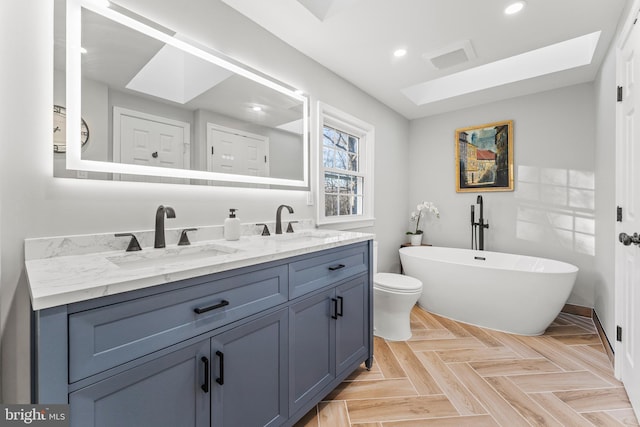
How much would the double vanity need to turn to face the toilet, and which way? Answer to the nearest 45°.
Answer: approximately 90° to its left

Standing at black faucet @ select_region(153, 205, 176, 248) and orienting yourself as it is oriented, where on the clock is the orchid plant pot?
The orchid plant pot is roughly at 10 o'clock from the black faucet.

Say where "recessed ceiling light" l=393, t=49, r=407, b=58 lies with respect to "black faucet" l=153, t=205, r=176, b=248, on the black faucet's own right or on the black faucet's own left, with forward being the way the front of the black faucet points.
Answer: on the black faucet's own left

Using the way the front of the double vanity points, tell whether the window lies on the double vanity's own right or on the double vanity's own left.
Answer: on the double vanity's own left

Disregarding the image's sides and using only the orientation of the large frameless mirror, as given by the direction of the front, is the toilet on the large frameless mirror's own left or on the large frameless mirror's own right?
on the large frameless mirror's own left

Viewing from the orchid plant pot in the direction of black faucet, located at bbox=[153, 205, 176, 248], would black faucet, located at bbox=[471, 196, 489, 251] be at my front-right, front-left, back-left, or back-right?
back-left

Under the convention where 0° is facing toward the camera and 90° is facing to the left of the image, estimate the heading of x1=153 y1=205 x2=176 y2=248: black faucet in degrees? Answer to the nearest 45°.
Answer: approximately 315°

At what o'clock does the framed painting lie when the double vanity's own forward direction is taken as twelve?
The framed painting is roughly at 10 o'clock from the double vanity.

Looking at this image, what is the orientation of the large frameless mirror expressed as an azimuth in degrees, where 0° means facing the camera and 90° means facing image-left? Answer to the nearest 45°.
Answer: approximately 315°

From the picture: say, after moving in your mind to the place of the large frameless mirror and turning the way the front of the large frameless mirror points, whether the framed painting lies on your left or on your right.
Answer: on your left
